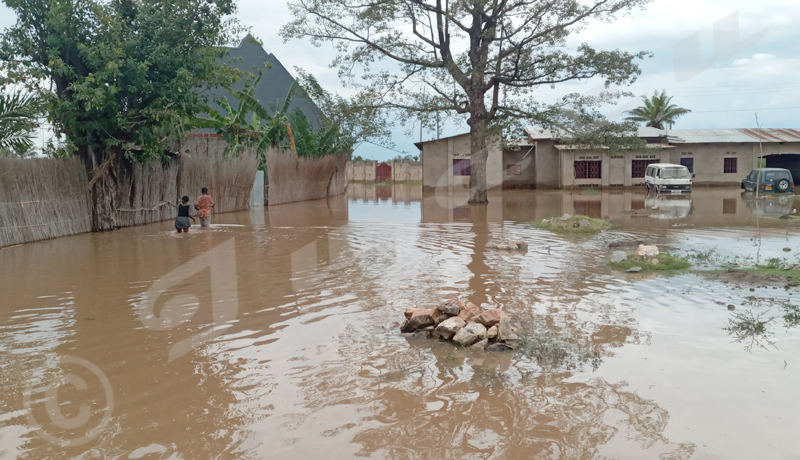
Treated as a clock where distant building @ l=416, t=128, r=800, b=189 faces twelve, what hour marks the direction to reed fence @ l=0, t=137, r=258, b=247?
The reed fence is roughly at 1 o'clock from the distant building.

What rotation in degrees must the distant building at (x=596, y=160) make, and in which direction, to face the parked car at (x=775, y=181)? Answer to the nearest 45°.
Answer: approximately 45° to its left

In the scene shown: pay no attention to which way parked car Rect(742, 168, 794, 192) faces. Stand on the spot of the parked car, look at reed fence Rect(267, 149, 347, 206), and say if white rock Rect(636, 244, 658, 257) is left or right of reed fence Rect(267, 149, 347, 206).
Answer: left

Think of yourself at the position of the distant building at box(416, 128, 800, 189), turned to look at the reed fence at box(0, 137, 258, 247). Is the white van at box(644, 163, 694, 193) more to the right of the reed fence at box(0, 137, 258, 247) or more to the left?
left

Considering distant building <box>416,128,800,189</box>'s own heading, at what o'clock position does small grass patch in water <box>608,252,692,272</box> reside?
The small grass patch in water is roughly at 12 o'clock from the distant building.

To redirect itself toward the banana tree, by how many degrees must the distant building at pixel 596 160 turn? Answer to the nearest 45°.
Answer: approximately 45° to its right

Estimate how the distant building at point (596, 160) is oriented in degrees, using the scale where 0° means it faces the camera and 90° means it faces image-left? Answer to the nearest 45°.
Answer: approximately 0°

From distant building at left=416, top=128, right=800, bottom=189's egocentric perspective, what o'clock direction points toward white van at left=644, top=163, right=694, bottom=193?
The white van is roughly at 11 o'clock from the distant building.

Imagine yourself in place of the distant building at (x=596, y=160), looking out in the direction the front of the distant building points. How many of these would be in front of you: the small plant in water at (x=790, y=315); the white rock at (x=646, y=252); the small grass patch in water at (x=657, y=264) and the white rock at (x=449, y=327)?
4

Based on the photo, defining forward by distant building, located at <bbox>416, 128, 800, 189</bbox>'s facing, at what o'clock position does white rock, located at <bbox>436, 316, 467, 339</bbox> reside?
The white rock is roughly at 12 o'clock from the distant building.

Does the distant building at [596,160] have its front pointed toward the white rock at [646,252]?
yes

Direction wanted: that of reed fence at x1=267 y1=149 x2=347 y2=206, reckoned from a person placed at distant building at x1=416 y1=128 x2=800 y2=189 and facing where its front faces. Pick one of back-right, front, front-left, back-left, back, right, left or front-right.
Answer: front-right

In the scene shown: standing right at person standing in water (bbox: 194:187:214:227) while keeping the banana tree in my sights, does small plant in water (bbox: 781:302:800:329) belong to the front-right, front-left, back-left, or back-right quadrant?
back-right
